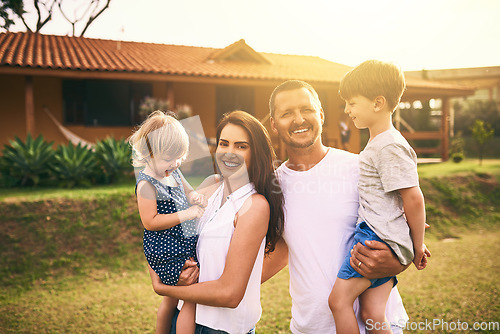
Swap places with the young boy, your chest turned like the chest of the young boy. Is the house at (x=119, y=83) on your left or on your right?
on your right

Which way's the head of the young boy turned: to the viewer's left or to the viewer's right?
to the viewer's left

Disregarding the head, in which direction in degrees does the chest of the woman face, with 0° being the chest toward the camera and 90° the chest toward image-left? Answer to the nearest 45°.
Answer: approximately 45°

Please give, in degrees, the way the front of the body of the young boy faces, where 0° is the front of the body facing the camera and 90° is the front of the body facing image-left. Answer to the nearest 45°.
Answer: approximately 90°

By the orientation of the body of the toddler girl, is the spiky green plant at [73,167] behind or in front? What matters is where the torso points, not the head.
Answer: behind

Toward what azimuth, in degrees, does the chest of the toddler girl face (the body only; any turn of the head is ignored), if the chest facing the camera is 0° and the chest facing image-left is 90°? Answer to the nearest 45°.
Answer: approximately 315°

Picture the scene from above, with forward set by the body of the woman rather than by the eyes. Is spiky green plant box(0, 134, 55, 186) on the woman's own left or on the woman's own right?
on the woman's own right
